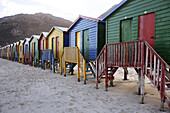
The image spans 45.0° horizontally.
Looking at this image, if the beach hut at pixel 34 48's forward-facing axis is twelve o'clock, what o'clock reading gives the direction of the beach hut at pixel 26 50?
the beach hut at pixel 26 50 is roughly at 4 o'clock from the beach hut at pixel 34 48.

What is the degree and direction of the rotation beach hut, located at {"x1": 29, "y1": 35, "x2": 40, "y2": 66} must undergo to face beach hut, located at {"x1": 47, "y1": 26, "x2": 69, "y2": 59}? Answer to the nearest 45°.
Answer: approximately 45° to its left

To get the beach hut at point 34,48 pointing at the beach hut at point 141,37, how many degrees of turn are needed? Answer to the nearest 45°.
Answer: approximately 45° to its left

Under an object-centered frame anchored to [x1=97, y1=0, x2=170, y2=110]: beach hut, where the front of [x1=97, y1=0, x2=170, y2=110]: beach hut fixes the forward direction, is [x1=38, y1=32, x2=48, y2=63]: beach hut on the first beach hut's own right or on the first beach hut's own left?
on the first beach hut's own right

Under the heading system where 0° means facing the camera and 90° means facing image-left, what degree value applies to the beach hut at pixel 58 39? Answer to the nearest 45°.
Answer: approximately 45°

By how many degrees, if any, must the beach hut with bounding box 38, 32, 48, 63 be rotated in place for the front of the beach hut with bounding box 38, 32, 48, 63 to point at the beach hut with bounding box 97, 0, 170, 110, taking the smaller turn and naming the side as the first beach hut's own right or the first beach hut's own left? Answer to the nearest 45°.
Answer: approximately 45° to the first beach hut's own left

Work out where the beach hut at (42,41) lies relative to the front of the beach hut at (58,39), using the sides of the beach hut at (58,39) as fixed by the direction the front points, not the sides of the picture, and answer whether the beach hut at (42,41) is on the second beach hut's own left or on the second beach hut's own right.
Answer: on the second beach hut's own right

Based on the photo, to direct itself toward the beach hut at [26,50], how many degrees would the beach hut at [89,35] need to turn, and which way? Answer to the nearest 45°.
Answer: approximately 90° to its right

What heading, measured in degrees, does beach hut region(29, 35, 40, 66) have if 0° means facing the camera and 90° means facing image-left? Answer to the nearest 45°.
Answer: approximately 45°
